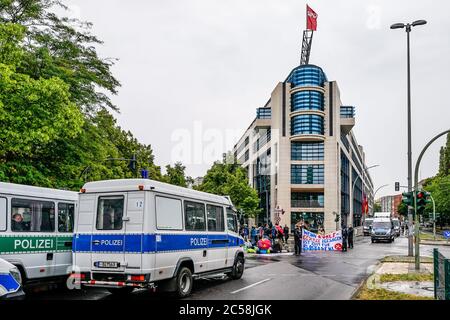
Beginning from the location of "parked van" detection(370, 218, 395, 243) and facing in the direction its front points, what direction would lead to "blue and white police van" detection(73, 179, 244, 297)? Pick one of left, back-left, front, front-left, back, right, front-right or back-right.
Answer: front

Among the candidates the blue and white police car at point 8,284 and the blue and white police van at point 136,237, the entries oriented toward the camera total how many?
0

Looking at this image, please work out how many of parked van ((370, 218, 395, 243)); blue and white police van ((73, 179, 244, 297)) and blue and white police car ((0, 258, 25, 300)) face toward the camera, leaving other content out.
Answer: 1

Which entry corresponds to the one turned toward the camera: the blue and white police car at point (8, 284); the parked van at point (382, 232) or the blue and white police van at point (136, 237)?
the parked van

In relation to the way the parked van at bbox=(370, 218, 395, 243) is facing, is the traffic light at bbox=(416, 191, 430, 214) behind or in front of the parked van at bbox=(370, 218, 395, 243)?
in front

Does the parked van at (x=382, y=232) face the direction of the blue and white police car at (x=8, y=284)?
yes

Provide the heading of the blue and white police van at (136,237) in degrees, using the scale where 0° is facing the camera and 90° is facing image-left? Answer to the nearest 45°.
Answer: approximately 225°

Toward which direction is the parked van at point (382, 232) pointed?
toward the camera
